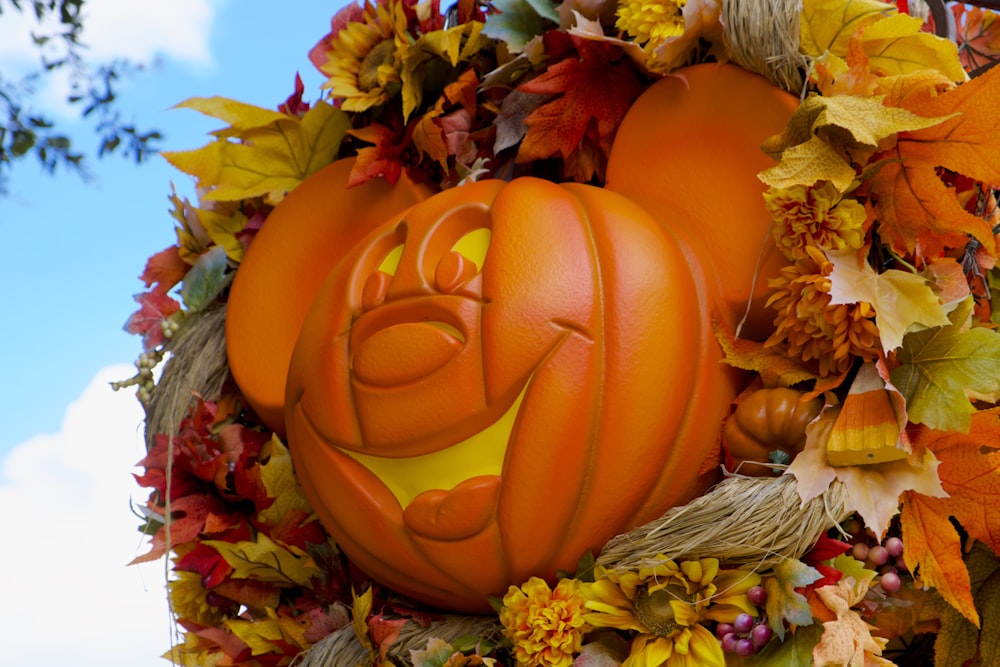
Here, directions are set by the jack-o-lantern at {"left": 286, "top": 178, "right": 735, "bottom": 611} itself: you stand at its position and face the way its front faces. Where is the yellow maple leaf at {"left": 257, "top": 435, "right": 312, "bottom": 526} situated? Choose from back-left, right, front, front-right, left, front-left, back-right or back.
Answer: right

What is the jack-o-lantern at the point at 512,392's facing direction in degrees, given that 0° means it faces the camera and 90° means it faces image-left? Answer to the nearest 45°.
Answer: approximately 45°
